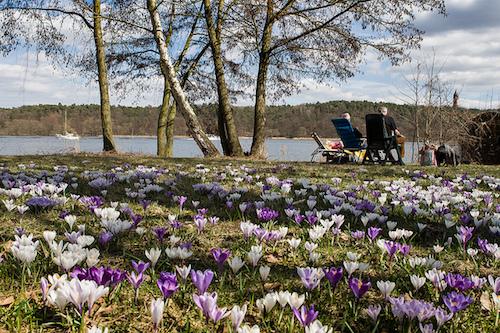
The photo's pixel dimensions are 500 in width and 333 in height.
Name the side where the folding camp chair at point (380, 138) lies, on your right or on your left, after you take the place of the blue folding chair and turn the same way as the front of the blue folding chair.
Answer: on your right

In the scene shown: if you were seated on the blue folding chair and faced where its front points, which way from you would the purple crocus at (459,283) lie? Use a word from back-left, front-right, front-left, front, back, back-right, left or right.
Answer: back-right

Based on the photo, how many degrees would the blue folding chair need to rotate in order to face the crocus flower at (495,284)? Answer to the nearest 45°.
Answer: approximately 135° to its right

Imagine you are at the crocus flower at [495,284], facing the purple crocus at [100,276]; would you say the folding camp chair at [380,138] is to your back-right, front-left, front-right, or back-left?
back-right

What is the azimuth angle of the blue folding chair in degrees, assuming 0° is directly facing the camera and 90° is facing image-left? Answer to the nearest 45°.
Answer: approximately 225°

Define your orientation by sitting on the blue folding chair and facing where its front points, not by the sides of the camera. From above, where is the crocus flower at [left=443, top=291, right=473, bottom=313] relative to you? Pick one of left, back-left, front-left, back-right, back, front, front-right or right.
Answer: back-right
